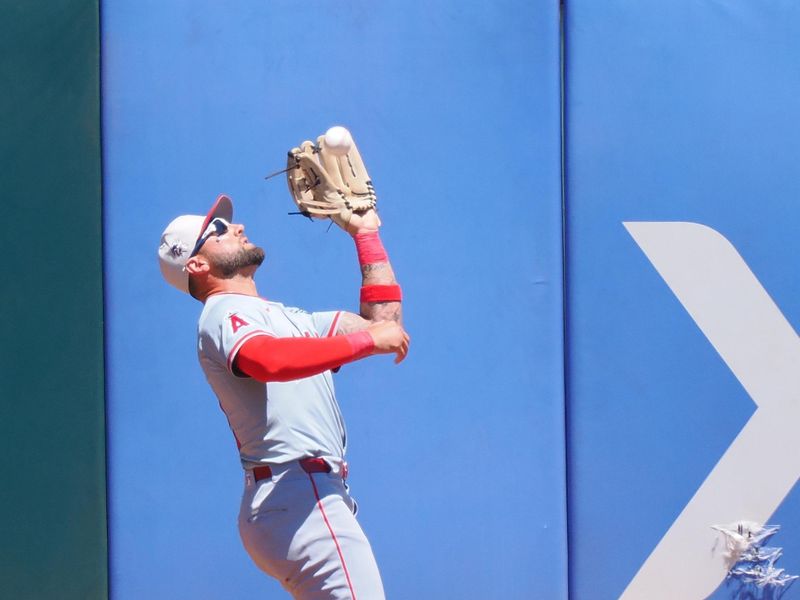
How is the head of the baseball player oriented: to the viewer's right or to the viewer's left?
to the viewer's right

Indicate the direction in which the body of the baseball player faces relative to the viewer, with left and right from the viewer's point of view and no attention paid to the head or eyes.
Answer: facing to the right of the viewer
